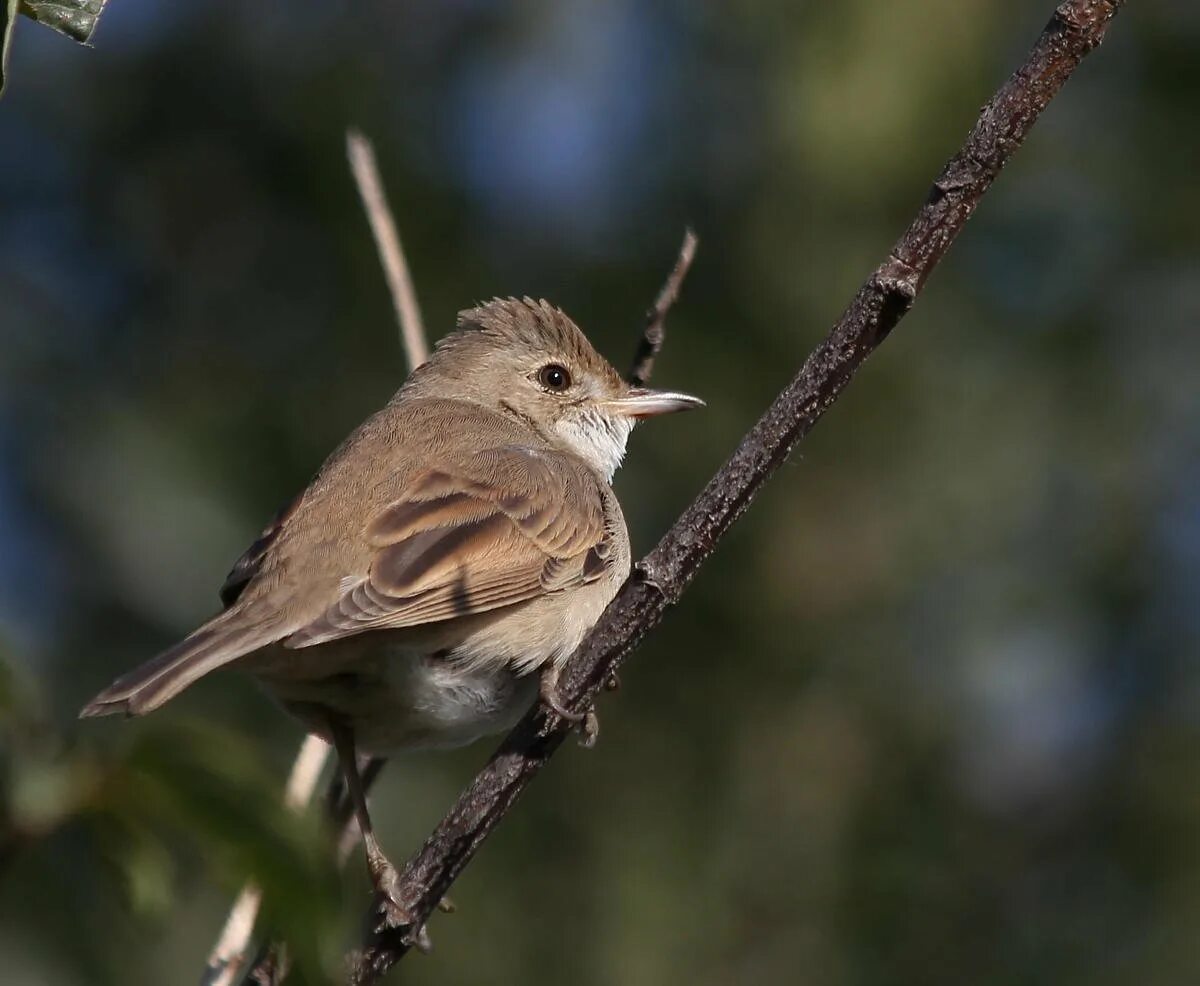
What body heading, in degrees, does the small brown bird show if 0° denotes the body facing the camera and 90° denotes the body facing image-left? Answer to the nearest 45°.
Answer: approximately 225°
